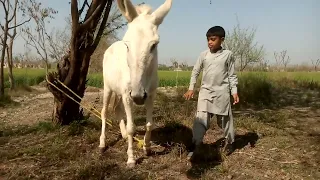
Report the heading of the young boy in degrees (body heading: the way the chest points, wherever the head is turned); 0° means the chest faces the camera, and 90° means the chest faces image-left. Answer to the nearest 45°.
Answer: approximately 45°
